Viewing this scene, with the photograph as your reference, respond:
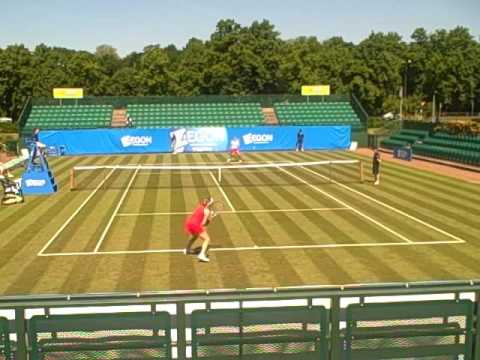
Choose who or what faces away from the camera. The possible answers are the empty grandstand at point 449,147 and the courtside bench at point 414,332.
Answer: the courtside bench

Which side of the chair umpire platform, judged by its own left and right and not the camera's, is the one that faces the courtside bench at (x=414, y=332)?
right

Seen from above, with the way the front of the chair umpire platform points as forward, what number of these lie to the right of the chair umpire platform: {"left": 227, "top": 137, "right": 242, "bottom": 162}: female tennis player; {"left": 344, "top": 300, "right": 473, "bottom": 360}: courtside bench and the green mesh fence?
2

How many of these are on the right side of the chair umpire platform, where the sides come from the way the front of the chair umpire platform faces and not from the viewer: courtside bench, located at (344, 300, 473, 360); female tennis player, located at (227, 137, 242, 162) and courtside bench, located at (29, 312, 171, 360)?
2

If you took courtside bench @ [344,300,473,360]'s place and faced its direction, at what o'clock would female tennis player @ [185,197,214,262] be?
The female tennis player is roughly at 11 o'clock from the courtside bench.

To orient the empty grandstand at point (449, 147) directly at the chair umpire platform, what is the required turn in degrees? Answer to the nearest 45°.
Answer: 0° — it already faces it

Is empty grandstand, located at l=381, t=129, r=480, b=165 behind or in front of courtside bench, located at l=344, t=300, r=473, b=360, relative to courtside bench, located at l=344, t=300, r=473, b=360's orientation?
in front

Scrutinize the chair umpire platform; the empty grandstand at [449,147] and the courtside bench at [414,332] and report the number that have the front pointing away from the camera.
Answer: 1

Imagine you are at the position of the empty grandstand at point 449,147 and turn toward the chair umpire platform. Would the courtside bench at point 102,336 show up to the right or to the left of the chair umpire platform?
left

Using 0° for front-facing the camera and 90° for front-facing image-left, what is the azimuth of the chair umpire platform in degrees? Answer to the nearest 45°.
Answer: approximately 270°

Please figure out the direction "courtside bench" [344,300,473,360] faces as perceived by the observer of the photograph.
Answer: facing away from the viewer

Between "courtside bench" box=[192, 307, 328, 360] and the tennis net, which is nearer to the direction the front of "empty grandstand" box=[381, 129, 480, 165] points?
the tennis net

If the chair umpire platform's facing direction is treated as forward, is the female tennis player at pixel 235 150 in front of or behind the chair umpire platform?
in front

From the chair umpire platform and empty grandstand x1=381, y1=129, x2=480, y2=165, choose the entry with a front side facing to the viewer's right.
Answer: the chair umpire platform
